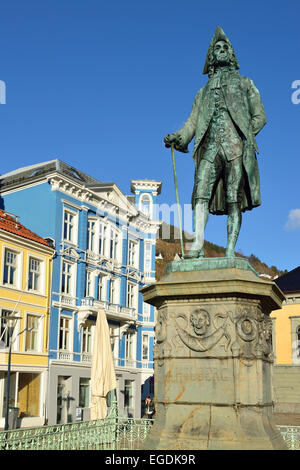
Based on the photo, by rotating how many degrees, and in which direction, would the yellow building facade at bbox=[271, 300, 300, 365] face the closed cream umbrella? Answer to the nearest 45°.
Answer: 0° — it already faces it

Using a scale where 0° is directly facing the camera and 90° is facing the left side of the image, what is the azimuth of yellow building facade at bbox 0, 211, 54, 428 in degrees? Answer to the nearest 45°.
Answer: approximately 315°

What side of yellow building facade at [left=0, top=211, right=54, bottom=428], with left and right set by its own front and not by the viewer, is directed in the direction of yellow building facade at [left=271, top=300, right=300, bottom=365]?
left

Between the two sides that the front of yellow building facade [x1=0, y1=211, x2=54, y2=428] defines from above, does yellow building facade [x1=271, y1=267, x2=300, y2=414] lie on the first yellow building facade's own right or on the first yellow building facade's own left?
on the first yellow building facade's own left

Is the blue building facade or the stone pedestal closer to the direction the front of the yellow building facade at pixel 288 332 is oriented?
the stone pedestal

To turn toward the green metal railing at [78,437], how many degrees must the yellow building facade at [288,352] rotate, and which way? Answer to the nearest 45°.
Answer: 0° — it already faces it

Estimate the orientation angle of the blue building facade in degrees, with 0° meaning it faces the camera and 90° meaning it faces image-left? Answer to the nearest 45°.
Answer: approximately 315°

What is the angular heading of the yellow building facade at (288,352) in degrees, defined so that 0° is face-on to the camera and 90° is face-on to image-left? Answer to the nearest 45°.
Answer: approximately 0°
